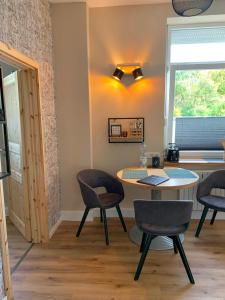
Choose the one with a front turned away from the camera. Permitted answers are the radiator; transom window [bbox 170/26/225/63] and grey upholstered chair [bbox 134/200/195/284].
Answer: the grey upholstered chair

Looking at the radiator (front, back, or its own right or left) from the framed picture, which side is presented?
right

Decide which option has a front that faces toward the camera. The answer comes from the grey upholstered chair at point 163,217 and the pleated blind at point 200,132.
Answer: the pleated blind

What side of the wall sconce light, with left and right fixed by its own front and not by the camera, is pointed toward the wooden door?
right

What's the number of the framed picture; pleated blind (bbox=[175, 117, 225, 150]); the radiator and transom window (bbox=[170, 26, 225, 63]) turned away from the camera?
0

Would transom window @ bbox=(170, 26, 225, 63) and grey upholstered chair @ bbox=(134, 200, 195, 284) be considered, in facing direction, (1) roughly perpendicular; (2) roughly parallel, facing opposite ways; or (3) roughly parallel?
roughly parallel, facing opposite ways

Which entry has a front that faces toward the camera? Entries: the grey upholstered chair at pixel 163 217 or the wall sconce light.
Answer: the wall sconce light

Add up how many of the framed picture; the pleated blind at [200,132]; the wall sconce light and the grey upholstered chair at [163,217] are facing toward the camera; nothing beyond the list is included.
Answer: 3

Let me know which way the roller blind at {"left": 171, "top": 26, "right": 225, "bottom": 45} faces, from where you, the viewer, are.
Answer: facing the viewer

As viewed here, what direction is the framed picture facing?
toward the camera

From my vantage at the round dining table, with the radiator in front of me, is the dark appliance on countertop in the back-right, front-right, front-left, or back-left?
front-left

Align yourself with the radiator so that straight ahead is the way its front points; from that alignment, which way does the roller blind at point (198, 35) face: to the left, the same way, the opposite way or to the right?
the same way

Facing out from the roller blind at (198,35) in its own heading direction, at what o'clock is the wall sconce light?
The wall sconce light is roughly at 2 o'clock from the roller blind.

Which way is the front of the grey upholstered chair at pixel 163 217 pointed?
away from the camera

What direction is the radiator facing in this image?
toward the camera

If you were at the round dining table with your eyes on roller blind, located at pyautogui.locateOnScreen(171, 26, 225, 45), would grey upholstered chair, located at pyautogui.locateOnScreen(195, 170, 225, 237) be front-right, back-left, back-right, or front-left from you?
front-right
